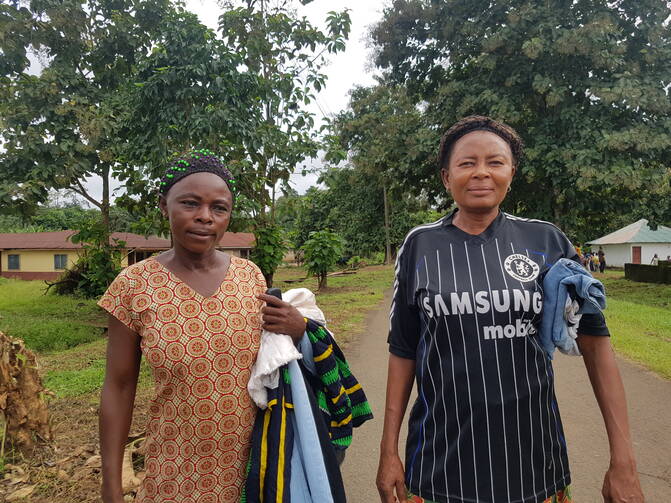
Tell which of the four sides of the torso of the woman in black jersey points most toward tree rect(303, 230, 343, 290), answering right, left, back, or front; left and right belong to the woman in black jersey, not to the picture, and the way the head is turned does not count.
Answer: back

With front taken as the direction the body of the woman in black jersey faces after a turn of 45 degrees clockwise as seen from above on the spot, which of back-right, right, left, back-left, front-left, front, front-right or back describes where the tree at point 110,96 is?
right

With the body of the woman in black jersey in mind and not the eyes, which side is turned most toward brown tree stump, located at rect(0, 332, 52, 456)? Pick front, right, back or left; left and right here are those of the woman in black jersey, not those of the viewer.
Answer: right

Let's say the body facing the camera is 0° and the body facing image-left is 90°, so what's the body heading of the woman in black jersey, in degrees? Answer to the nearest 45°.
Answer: approximately 0°

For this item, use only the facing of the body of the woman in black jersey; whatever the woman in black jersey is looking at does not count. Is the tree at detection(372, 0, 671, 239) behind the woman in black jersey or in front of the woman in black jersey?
behind

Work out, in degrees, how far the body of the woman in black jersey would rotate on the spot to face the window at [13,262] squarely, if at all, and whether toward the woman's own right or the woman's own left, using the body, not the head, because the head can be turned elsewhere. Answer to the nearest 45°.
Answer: approximately 135° to the woman's own right

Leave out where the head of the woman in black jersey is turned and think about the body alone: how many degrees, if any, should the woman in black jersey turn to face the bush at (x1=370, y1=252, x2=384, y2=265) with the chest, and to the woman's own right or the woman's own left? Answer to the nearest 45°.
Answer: approximately 180°

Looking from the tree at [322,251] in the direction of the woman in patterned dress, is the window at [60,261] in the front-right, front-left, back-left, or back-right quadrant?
back-right

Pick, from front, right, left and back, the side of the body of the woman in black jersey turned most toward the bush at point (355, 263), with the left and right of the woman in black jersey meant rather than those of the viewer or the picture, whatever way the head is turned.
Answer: back
